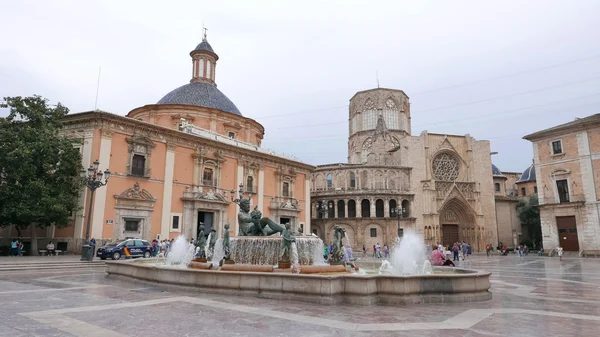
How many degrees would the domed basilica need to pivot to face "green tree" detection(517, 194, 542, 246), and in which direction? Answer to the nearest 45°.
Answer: approximately 45° to its left

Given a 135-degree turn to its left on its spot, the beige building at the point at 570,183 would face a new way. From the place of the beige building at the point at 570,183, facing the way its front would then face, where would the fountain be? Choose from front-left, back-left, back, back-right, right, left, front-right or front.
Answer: right

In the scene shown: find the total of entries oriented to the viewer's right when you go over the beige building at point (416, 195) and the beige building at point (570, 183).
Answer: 0

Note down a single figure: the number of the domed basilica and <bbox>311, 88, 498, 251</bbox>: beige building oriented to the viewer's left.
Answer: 0

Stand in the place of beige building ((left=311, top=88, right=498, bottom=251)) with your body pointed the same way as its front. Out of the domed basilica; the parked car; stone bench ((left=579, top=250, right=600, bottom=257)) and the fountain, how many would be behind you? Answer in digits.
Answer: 0

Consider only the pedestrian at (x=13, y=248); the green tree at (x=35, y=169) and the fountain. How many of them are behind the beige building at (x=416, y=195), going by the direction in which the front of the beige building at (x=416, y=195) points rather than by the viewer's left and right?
0

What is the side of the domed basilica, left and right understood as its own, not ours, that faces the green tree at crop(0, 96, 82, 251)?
right

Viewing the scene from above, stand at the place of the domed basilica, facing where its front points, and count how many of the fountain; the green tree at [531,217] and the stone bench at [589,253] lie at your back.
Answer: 0

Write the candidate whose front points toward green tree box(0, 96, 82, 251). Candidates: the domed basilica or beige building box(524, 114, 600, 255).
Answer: the beige building

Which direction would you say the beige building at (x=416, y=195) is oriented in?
toward the camera

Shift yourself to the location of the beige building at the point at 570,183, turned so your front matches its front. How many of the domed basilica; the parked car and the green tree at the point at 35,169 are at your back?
0

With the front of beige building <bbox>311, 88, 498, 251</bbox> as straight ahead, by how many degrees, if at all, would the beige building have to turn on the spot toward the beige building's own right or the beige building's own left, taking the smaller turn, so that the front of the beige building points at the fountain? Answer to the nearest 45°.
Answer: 0° — it already faces it

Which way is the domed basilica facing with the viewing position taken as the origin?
facing the viewer and to the right of the viewer

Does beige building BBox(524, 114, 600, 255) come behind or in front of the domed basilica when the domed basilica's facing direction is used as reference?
in front

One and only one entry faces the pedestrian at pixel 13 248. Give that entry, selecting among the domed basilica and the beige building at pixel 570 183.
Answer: the beige building

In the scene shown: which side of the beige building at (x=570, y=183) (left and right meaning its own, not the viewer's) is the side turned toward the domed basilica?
front

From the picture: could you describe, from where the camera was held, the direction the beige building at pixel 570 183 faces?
facing the viewer and to the left of the viewer

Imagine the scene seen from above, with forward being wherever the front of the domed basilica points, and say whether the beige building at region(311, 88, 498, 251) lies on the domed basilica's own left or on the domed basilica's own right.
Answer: on the domed basilica's own left

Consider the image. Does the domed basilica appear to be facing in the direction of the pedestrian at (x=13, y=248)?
no
